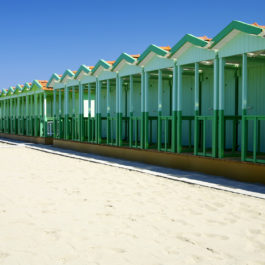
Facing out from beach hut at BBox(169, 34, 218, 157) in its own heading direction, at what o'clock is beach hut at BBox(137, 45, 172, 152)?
beach hut at BBox(137, 45, 172, 152) is roughly at 3 o'clock from beach hut at BBox(169, 34, 218, 157).

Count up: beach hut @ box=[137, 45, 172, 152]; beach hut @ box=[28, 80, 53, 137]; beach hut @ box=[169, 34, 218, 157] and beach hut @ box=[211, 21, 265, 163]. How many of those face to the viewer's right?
0

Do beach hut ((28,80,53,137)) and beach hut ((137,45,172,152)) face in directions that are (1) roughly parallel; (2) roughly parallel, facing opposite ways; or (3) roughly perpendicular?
roughly parallel

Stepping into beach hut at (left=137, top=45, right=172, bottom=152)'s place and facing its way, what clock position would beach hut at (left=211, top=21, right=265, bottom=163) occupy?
beach hut at (left=211, top=21, right=265, bottom=163) is roughly at 9 o'clock from beach hut at (left=137, top=45, right=172, bottom=152).

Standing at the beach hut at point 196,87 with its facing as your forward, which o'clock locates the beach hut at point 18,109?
the beach hut at point 18,109 is roughly at 3 o'clock from the beach hut at point 196,87.

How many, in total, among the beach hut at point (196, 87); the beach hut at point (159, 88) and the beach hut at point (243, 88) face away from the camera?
0

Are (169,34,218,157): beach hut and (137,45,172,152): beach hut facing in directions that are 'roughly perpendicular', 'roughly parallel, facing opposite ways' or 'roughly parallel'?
roughly parallel

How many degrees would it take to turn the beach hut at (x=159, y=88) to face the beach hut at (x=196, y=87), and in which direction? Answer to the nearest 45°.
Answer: approximately 90° to its left

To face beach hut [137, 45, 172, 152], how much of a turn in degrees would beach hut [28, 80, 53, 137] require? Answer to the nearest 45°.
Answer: approximately 45° to its left

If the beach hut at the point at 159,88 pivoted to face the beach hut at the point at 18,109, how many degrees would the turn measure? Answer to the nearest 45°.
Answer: approximately 90° to its right

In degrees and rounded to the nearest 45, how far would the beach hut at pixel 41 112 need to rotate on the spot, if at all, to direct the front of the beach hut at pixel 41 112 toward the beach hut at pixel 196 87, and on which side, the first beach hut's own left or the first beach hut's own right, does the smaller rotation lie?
approximately 45° to the first beach hut's own left

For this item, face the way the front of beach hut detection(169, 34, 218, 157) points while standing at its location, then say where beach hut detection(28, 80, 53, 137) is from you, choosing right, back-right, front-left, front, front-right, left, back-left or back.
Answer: right

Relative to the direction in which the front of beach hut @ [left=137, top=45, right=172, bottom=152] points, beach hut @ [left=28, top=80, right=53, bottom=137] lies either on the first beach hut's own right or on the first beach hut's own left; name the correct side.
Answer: on the first beach hut's own right

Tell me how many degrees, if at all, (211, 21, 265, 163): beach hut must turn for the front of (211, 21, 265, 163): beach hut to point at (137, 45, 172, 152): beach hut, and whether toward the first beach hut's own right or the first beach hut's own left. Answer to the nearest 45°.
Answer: approximately 90° to the first beach hut's own right

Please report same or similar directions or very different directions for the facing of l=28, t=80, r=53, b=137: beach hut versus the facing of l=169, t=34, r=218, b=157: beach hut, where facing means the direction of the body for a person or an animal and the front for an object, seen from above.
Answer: same or similar directions

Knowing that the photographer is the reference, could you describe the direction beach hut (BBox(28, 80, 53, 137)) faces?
facing the viewer and to the left of the viewer

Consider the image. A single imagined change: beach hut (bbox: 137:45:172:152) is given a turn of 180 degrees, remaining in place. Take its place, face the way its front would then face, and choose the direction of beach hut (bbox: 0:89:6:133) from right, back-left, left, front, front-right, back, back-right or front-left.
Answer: left

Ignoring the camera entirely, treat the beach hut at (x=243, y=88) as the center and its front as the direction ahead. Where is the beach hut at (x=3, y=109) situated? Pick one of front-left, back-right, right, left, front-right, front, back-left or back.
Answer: right

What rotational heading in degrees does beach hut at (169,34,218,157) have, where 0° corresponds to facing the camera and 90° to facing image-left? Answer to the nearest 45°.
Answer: approximately 45°
